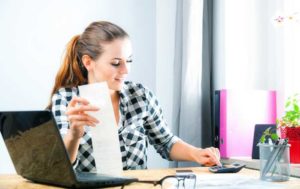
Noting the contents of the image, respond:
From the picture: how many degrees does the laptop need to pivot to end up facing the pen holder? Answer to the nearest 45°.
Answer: approximately 45° to its right

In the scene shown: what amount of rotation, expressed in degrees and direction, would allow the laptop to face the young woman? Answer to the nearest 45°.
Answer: approximately 45° to its left

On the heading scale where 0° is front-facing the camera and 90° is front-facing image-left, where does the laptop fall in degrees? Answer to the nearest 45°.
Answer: approximately 225°

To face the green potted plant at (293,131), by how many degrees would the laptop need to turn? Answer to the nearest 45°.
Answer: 0° — it already faces it

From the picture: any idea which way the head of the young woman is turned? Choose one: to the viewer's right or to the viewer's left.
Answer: to the viewer's right
